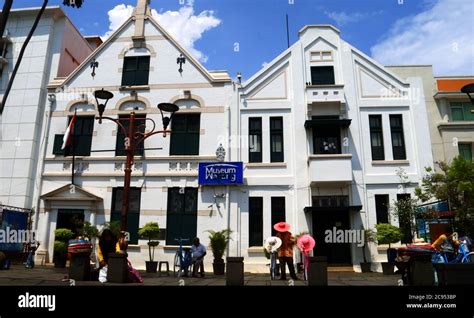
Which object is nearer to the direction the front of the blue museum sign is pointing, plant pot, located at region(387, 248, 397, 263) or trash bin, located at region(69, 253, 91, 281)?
the trash bin

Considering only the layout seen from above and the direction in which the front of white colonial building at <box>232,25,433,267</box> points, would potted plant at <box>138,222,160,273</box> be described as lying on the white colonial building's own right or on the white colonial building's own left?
on the white colonial building's own right

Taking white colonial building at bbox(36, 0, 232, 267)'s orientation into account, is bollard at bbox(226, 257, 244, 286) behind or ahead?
ahead

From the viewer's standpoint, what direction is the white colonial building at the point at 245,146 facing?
toward the camera

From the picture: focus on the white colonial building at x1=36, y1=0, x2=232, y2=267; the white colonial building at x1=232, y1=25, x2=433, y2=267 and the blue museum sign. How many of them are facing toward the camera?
3

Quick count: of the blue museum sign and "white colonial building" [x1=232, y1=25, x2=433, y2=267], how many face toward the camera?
2

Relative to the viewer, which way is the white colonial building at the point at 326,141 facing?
toward the camera

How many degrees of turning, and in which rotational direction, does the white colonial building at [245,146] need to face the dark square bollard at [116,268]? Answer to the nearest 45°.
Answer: approximately 45° to its right
